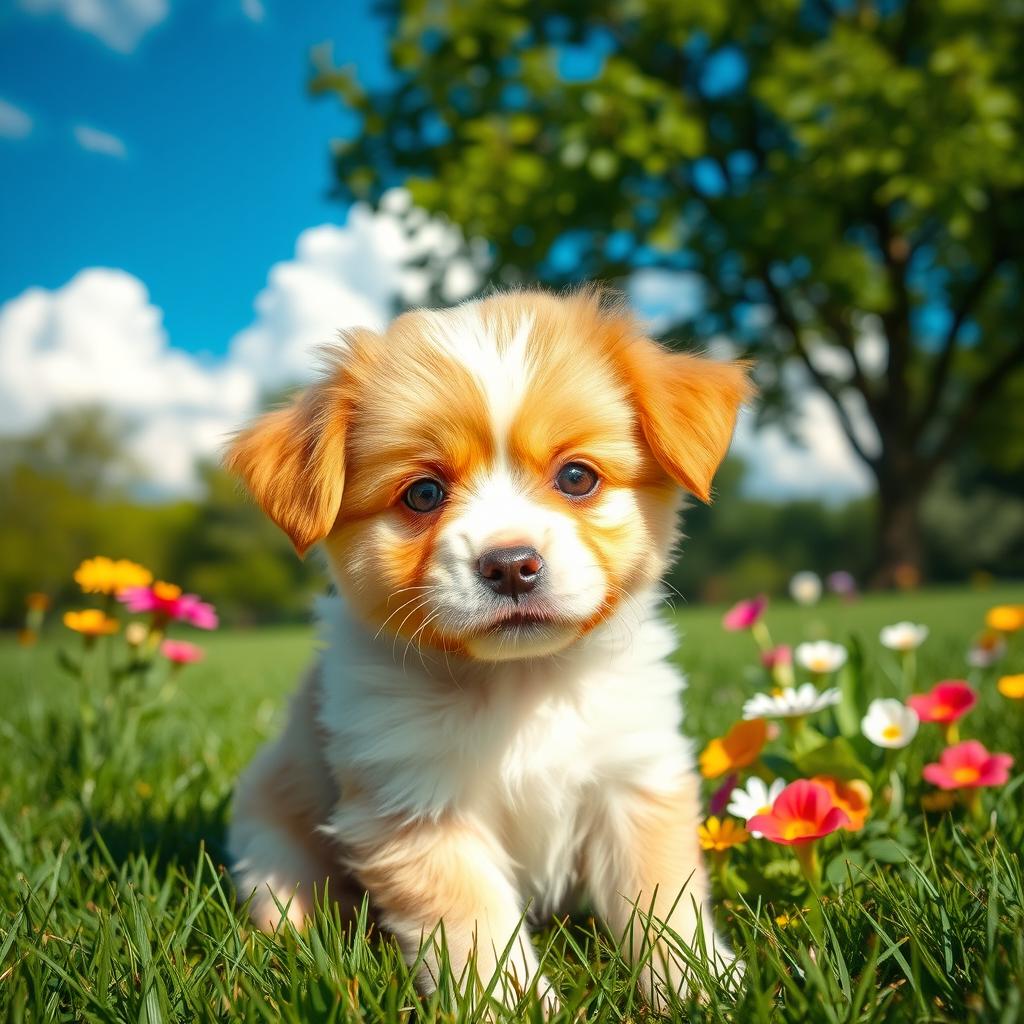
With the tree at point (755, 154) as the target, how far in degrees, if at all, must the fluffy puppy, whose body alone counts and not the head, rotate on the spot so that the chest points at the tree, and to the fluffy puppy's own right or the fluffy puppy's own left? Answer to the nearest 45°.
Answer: approximately 180°

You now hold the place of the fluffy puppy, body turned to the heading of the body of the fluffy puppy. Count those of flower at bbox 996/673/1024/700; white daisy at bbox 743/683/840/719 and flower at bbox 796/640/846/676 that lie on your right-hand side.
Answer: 0

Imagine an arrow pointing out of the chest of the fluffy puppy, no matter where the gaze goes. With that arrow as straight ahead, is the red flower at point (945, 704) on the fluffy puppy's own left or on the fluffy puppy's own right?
on the fluffy puppy's own left

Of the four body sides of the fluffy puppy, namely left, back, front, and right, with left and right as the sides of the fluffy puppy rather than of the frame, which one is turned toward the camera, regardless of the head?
front

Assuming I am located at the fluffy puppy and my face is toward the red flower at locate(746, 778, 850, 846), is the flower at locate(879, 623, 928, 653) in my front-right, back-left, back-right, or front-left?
front-left
